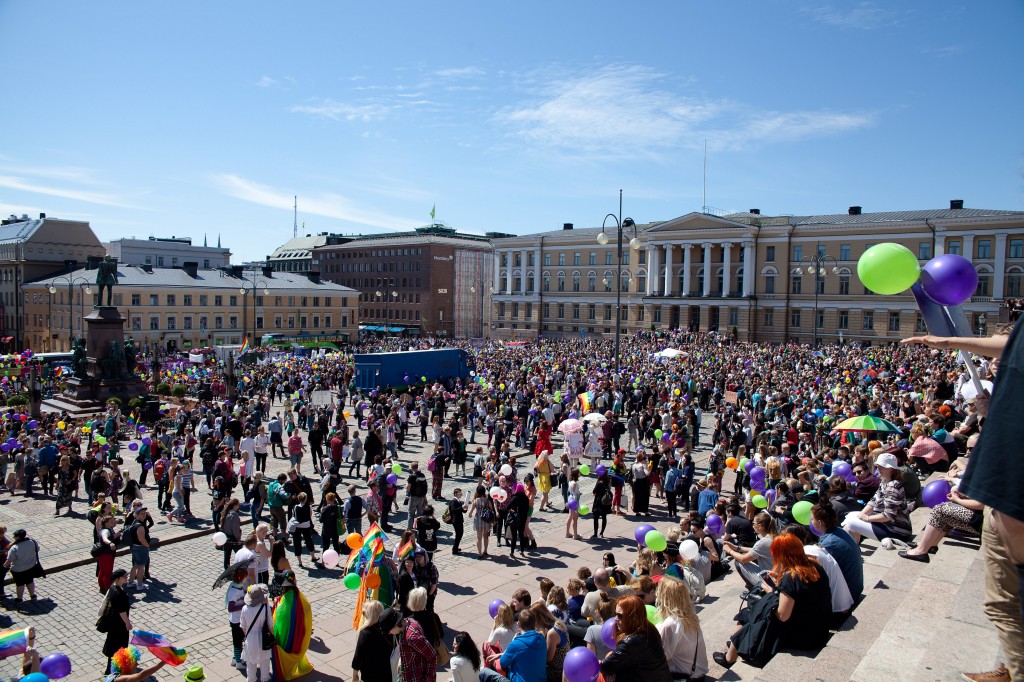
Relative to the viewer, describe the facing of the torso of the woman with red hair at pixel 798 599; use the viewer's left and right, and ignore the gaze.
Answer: facing away from the viewer and to the left of the viewer

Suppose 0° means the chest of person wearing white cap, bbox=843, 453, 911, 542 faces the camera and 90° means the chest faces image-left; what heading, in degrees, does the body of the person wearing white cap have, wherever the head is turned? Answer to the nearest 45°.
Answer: approximately 90°

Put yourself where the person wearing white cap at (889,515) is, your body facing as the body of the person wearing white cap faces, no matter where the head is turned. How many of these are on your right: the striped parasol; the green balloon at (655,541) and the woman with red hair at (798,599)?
1

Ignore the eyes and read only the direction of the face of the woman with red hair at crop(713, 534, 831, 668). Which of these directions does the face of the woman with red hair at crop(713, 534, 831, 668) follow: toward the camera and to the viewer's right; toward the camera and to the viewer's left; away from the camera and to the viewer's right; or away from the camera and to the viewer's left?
away from the camera and to the viewer's left

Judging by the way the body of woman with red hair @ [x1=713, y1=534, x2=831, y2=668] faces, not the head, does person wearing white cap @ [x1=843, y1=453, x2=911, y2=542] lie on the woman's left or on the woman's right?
on the woman's right

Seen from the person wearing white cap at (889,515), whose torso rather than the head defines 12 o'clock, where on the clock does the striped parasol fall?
The striped parasol is roughly at 3 o'clock from the person wearing white cap.

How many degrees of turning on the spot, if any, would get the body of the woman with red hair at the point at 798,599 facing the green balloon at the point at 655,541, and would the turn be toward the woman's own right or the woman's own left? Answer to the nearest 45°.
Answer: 0° — they already face it

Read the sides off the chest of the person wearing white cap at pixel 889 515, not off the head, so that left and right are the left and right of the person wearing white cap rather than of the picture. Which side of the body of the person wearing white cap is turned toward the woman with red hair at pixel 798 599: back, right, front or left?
left
